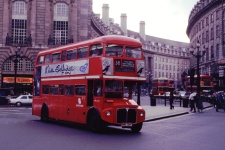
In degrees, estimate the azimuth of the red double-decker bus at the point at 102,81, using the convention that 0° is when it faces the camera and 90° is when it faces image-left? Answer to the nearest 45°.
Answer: approximately 315°

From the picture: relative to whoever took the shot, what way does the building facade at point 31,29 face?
facing the viewer

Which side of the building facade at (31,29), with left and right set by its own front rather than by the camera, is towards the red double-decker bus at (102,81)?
front

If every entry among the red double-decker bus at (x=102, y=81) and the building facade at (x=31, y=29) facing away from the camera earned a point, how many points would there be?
0
